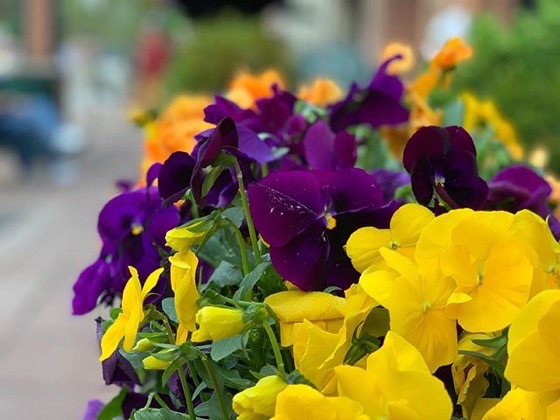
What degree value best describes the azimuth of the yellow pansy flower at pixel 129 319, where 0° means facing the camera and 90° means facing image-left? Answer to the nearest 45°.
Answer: approximately 90°

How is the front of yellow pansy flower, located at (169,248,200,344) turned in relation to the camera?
facing to the left of the viewer

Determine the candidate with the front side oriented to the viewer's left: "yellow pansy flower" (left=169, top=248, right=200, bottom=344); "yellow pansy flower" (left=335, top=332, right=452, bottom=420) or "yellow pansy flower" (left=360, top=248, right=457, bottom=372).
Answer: "yellow pansy flower" (left=169, top=248, right=200, bottom=344)

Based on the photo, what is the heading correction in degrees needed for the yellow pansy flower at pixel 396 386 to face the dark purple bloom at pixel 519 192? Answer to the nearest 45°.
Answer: approximately 180°

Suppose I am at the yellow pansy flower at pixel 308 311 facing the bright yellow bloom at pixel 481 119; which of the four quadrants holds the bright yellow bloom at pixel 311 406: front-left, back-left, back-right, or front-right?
back-right

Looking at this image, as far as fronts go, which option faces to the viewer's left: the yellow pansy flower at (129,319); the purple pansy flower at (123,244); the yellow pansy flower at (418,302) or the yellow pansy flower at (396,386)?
the yellow pansy flower at (129,319)

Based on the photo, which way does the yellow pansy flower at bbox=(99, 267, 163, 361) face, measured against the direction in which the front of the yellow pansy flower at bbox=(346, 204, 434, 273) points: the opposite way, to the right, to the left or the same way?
to the right

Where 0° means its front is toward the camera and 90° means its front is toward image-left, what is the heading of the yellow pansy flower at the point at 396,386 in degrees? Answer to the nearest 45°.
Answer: approximately 0°
